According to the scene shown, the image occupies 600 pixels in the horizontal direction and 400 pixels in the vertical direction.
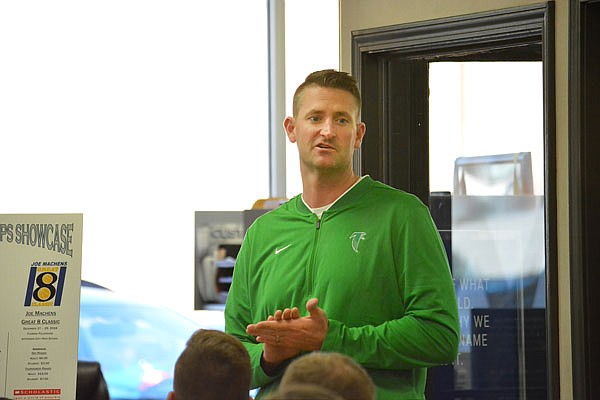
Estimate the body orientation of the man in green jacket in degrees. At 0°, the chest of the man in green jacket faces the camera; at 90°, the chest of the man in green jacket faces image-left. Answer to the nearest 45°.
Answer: approximately 45°

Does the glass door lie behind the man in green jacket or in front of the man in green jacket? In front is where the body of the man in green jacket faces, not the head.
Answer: behind

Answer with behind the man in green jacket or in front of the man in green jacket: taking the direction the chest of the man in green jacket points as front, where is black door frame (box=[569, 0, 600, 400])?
behind
